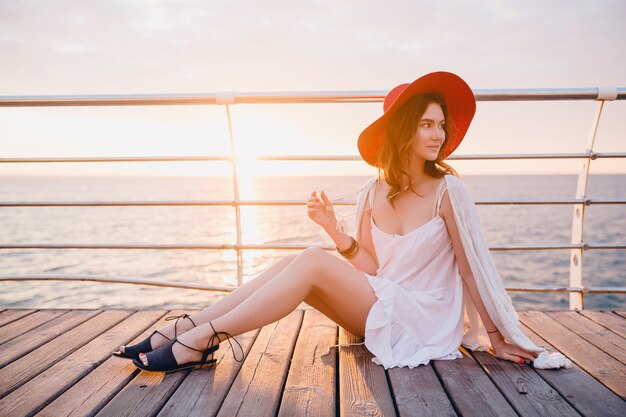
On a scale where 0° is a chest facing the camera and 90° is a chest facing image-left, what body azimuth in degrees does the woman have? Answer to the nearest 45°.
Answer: approximately 45°

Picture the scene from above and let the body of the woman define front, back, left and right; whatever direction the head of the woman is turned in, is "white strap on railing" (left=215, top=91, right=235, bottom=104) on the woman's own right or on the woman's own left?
on the woman's own right

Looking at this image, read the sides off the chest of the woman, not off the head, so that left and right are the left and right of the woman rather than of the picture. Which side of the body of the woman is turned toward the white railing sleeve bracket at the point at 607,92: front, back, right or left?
back

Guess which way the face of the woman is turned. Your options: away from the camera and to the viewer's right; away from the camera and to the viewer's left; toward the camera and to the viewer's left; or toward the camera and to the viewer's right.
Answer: toward the camera and to the viewer's right
